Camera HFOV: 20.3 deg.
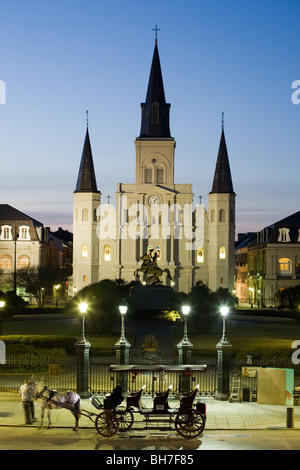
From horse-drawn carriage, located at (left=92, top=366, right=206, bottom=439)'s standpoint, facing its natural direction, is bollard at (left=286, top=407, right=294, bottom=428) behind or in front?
behind

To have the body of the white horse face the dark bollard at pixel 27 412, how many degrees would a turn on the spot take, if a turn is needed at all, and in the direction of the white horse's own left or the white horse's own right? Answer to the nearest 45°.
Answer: approximately 45° to the white horse's own right

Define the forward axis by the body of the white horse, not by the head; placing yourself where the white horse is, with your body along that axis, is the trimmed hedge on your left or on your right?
on your right

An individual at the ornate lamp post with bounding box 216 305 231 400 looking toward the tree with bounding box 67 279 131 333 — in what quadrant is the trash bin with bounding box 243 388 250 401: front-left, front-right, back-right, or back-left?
back-right

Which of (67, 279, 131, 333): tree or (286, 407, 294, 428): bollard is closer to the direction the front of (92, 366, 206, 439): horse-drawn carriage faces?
the tree

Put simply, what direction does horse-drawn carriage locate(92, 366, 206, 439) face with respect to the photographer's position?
facing to the left of the viewer

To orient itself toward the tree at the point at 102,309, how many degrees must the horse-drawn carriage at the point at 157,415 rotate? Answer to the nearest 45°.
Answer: approximately 90° to its right

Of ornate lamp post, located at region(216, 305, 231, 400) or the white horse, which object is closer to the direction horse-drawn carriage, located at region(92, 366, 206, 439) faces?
the white horse

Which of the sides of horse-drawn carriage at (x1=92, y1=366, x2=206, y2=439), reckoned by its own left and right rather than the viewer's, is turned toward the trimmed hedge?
right

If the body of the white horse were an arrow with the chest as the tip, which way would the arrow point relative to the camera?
to the viewer's left

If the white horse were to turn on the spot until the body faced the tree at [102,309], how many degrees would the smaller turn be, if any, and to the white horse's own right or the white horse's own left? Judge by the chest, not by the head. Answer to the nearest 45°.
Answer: approximately 90° to the white horse's own right

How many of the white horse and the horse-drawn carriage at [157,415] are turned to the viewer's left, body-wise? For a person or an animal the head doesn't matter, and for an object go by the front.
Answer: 2
